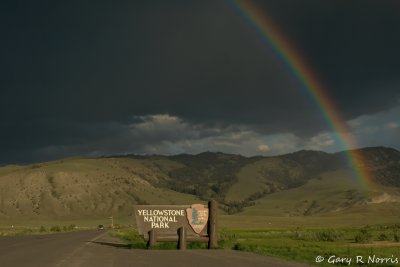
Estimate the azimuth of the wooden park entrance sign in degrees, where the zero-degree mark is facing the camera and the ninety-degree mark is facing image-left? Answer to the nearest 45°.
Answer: approximately 0°
